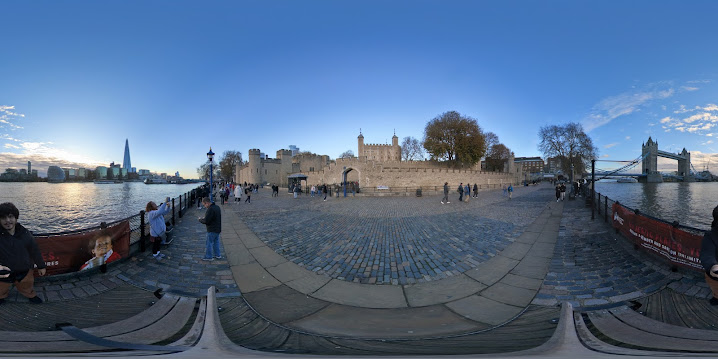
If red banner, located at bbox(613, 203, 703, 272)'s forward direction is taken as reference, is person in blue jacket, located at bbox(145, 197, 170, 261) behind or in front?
in front

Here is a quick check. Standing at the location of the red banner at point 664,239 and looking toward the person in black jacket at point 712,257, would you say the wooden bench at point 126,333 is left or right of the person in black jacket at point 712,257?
right

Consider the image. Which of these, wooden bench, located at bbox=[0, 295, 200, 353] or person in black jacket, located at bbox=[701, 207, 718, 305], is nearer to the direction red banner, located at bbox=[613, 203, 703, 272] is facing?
the wooden bench

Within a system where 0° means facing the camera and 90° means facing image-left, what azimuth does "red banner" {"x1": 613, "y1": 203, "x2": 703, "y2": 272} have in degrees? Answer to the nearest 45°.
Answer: approximately 45°
